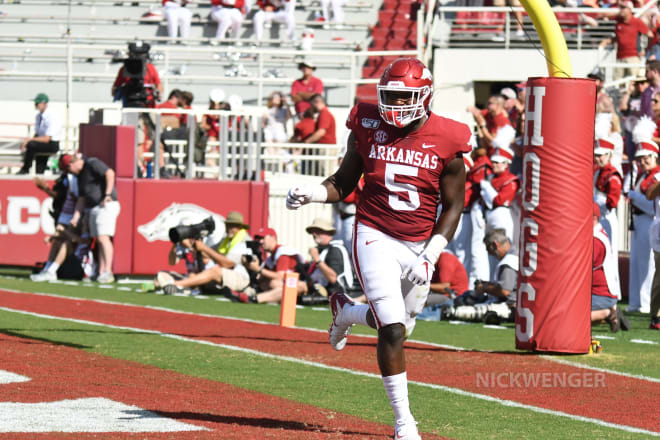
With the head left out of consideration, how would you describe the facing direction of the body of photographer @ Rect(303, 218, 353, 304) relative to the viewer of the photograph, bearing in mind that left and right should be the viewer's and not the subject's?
facing to the left of the viewer

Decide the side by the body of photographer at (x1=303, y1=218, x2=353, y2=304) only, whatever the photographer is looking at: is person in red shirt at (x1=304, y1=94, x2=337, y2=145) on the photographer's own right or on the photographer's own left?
on the photographer's own right

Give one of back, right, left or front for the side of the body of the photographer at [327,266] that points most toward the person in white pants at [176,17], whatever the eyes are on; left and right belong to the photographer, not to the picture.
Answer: right

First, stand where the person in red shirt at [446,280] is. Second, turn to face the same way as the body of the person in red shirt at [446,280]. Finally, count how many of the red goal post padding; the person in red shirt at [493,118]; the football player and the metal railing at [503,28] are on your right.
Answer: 2

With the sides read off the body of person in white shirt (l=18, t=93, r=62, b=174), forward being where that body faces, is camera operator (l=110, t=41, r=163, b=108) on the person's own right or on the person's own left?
on the person's own left

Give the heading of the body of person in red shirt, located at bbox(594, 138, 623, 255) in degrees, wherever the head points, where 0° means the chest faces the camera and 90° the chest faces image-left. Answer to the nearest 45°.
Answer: approximately 45°

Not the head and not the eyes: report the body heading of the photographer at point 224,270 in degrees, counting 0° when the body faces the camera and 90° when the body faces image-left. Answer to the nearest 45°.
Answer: approximately 90°

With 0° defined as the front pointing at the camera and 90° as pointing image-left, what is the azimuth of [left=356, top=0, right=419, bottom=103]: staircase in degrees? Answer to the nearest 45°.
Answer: approximately 0°

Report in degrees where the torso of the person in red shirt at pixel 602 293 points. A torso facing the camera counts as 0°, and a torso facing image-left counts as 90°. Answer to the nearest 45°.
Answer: approximately 90°
